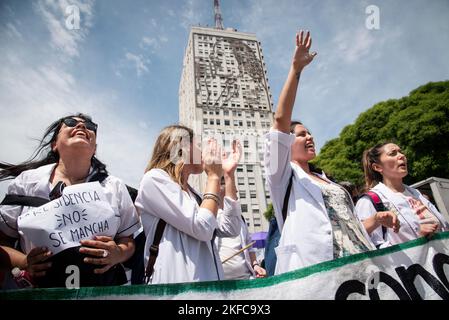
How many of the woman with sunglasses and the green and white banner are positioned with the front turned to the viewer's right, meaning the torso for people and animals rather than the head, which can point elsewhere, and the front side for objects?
0

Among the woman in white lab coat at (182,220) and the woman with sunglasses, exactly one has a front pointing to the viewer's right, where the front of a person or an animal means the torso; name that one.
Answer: the woman in white lab coat

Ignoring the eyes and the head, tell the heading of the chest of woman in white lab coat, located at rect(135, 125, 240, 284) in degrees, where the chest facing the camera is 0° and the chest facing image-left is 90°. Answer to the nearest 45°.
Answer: approximately 270°

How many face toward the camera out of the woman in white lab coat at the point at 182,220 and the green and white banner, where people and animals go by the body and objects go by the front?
1

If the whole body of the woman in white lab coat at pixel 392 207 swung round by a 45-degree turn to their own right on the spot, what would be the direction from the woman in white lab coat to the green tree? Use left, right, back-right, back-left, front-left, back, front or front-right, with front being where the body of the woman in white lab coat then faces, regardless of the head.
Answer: back

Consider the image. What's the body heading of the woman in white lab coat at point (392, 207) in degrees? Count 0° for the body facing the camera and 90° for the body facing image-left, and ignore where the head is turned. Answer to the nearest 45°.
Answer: approximately 315°

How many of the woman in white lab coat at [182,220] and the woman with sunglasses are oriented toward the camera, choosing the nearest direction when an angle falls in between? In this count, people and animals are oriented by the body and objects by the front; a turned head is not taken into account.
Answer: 1

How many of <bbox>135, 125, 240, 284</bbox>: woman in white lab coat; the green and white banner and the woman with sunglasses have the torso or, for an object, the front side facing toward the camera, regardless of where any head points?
2

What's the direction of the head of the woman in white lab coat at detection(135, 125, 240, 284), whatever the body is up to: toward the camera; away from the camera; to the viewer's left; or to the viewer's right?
to the viewer's right

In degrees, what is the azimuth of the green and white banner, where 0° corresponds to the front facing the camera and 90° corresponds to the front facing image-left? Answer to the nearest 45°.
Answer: approximately 0°
